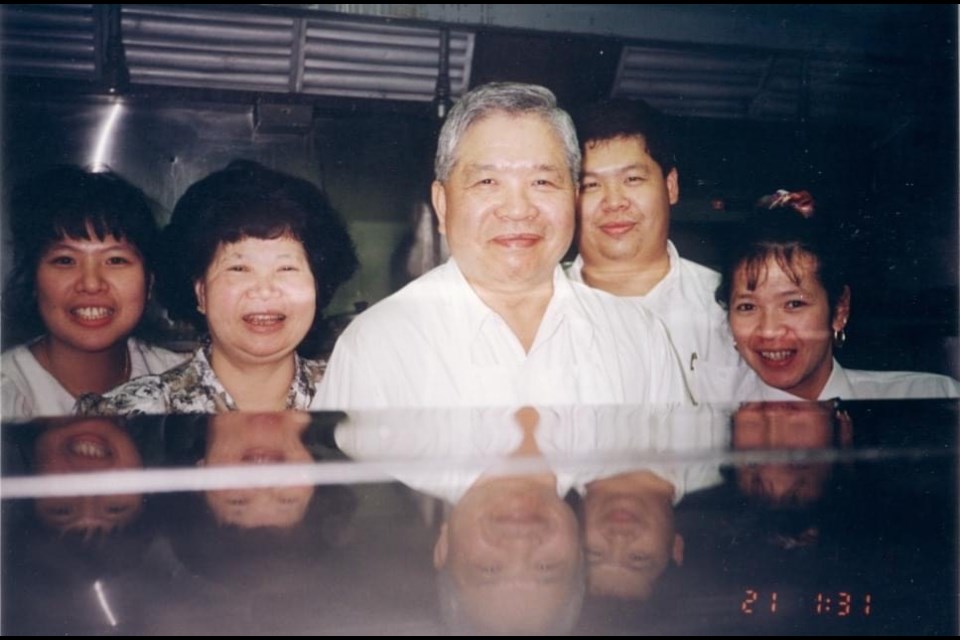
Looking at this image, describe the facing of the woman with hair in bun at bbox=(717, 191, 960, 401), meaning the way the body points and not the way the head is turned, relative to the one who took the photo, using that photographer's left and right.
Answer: facing the viewer and to the left of the viewer

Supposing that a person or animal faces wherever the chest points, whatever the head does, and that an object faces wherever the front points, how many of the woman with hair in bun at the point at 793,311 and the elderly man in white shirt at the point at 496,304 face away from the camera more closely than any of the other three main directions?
0

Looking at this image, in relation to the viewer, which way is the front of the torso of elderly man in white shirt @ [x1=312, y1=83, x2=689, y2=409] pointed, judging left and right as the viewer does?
facing the viewer
